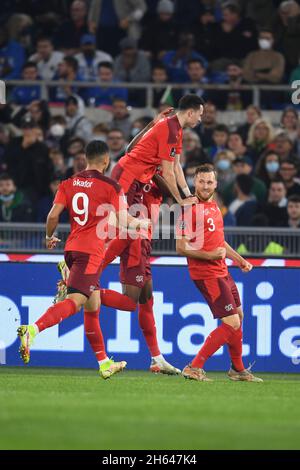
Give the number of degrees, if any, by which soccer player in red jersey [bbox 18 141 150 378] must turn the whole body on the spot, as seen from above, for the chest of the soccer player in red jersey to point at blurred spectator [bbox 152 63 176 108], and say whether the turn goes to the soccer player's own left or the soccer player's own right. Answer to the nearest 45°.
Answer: approximately 45° to the soccer player's own left

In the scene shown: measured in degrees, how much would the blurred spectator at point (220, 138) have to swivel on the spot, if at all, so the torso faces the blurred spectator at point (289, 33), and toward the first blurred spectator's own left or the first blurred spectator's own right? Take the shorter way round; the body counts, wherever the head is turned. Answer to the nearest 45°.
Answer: approximately 135° to the first blurred spectator's own left

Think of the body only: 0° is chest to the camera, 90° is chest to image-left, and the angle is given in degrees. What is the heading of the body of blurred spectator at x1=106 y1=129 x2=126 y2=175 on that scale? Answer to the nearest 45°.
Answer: approximately 0°

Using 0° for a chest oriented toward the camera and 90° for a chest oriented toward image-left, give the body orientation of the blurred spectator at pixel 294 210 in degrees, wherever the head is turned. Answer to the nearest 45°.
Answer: approximately 45°

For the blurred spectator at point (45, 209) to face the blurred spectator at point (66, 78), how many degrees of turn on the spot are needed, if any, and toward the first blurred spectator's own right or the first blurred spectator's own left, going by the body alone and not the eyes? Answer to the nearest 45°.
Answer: approximately 180°
